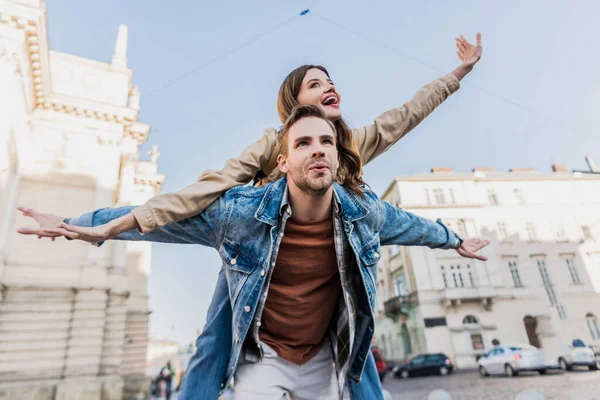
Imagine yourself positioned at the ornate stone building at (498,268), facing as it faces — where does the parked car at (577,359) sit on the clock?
The parked car is roughly at 10 o'clock from the ornate stone building.

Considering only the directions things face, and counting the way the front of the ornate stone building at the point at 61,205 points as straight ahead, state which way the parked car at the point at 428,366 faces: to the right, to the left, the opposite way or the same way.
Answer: the opposite way

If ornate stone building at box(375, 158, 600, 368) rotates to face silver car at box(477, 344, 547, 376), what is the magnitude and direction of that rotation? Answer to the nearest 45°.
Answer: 0° — it already faces it

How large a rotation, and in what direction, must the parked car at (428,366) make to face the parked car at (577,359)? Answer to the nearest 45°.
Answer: approximately 135° to its left

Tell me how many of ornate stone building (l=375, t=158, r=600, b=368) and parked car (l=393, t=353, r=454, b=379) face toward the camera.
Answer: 1

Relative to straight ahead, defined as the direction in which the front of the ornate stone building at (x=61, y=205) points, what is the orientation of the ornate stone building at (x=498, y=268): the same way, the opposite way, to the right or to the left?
to the right

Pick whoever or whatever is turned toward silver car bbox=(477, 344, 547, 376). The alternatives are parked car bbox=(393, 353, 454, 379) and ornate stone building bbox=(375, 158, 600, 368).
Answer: the ornate stone building

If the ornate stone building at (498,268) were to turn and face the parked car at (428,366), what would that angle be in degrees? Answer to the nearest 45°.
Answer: approximately 45° to its right

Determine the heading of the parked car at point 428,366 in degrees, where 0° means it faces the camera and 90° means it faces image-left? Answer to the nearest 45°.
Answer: approximately 90°

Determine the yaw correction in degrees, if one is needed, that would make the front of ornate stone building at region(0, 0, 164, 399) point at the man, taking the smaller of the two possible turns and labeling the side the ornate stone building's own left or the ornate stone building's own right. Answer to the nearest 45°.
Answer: approximately 45° to the ornate stone building's own right

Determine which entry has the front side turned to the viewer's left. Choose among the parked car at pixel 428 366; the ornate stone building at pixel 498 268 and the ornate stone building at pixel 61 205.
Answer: the parked car

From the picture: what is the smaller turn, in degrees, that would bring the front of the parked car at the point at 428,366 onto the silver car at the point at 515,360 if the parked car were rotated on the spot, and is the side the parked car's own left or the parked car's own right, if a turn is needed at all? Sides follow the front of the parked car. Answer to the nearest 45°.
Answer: approximately 135° to the parked car's own left
